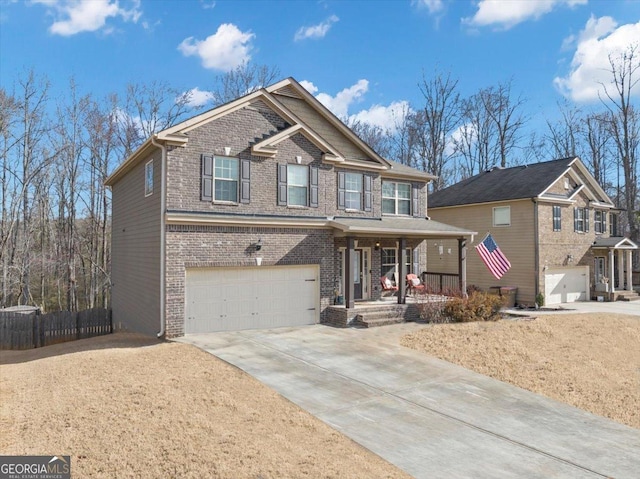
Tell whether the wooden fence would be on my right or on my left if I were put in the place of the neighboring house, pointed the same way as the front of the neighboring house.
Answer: on my right

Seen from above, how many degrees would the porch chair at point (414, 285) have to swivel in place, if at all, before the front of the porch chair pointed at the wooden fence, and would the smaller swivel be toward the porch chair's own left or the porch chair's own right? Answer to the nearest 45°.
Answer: approximately 135° to the porch chair's own right

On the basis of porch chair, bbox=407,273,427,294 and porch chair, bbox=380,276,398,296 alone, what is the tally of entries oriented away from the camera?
0

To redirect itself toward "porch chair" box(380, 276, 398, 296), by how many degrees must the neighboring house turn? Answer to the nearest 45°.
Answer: approximately 90° to its right

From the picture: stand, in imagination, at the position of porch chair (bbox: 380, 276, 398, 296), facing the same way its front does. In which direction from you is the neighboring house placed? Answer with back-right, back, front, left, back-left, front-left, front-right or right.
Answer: left

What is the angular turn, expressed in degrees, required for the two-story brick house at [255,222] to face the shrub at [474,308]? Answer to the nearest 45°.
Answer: approximately 45° to its left

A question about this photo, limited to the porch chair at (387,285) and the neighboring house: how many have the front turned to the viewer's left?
0
